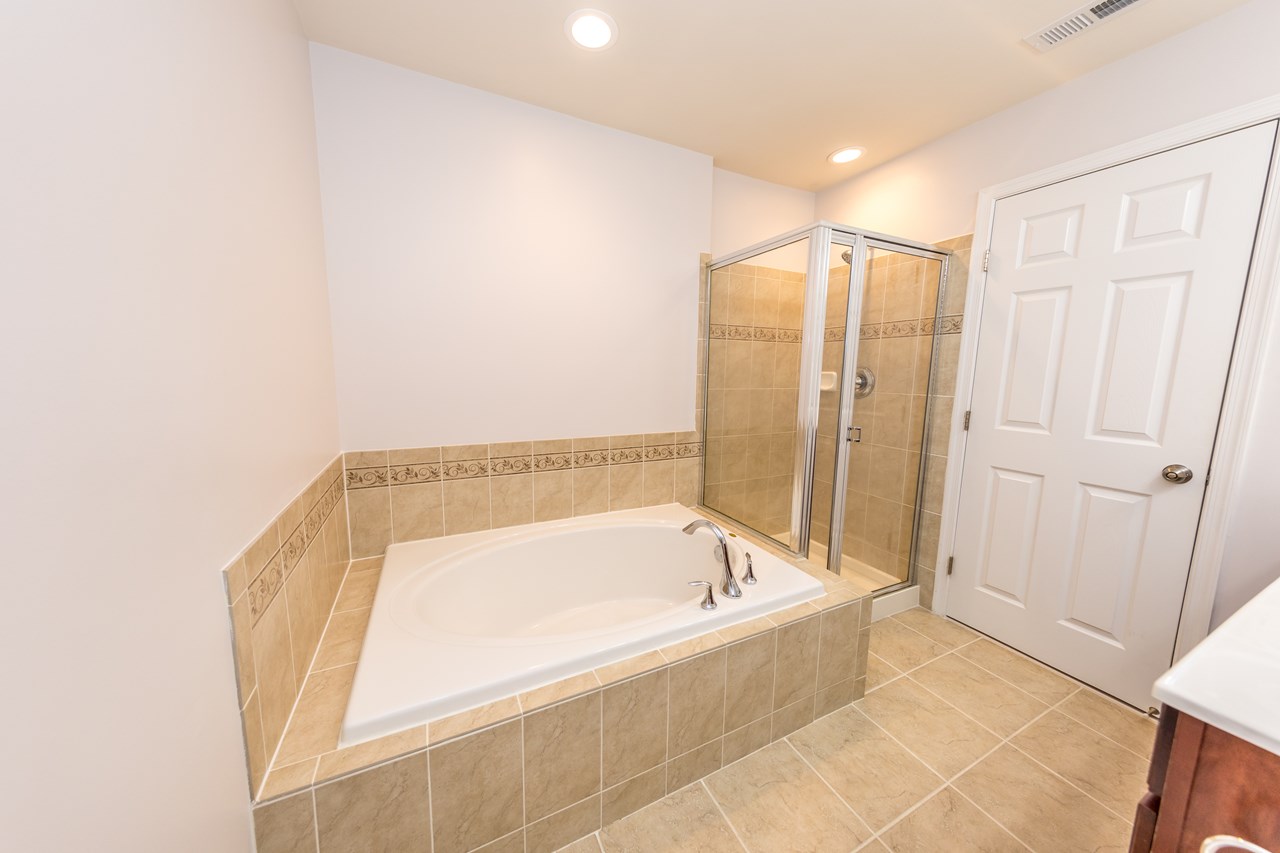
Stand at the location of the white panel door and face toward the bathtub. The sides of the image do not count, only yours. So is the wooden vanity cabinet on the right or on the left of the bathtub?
left

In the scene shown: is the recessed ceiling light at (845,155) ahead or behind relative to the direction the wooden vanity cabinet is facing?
ahead

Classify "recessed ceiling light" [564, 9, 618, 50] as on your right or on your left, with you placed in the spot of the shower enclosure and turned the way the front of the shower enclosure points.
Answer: on your right

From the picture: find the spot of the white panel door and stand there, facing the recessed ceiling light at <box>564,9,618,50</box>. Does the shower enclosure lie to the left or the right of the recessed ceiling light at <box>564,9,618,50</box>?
right

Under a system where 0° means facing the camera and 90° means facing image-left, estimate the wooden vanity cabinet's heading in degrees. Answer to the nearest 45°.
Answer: approximately 90°

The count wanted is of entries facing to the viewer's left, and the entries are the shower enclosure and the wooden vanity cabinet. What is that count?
1

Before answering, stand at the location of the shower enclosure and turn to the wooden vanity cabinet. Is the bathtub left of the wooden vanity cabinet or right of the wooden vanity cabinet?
right

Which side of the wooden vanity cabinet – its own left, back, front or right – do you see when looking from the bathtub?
front

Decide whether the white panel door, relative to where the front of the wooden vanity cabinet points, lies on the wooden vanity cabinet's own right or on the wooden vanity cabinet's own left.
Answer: on the wooden vanity cabinet's own right

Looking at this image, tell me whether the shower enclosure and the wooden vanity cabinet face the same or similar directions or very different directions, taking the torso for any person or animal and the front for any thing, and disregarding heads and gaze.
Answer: very different directions
